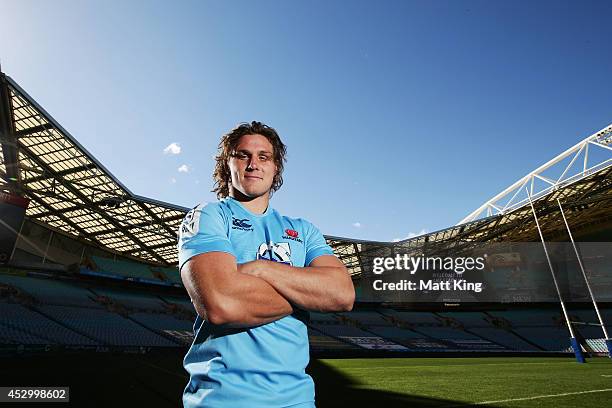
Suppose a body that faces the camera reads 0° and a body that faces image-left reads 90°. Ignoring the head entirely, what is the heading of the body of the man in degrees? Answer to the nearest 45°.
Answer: approximately 315°
